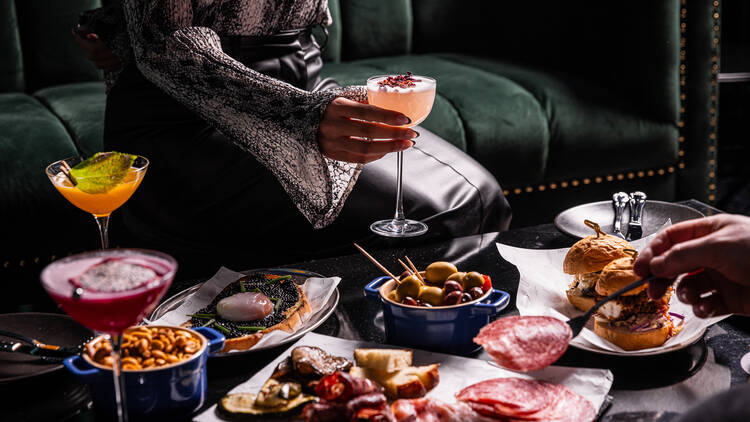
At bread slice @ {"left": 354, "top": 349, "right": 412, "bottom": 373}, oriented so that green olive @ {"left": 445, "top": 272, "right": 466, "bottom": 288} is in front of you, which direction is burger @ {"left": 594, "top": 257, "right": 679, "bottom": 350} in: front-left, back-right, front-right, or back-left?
front-right

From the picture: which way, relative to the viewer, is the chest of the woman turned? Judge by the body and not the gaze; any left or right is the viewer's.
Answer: facing the viewer and to the right of the viewer

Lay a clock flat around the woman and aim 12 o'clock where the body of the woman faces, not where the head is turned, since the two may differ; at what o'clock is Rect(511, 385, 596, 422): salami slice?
The salami slice is roughly at 1 o'clock from the woman.

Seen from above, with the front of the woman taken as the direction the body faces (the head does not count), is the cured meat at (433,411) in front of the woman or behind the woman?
in front

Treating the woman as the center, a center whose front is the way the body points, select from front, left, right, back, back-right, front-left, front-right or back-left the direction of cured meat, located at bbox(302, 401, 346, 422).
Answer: front-right

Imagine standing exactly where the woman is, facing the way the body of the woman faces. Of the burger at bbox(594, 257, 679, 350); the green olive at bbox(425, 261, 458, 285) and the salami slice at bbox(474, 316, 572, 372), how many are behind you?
0

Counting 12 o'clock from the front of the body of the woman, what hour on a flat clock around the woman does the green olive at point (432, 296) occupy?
The green olive is roughly at 1 o'clock from the woman.

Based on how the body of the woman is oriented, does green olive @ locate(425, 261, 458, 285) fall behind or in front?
in front
